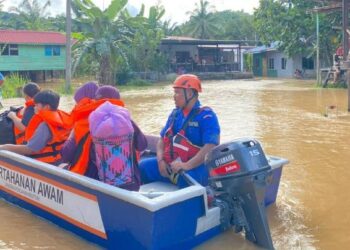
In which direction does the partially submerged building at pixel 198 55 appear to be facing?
toward the camera

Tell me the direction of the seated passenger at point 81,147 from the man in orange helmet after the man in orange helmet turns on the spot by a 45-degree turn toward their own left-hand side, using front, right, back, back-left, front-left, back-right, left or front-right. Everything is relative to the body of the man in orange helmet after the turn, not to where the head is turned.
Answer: right

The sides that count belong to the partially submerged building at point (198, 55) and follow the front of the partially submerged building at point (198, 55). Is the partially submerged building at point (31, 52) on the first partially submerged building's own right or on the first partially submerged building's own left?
on the first partially submerged building's own right

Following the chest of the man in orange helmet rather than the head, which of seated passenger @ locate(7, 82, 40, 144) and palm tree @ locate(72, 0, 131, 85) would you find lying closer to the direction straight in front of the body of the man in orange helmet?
the seated passenger

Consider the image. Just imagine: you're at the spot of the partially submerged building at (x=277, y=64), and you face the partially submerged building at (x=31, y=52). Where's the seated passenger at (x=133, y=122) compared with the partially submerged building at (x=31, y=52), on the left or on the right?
left

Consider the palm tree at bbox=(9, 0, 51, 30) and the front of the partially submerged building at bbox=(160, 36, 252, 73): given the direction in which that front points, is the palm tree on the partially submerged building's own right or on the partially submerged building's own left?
on the partially submerged building's own right

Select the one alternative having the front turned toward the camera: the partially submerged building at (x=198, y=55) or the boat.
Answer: the partially submerged building

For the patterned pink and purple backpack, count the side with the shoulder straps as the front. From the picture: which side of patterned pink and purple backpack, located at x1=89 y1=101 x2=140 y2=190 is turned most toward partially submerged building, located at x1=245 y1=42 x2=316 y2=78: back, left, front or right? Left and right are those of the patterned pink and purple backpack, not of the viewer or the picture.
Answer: front

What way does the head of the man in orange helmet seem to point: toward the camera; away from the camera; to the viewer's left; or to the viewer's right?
to the viewer's left

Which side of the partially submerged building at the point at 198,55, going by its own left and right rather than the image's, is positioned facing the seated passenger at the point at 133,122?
front

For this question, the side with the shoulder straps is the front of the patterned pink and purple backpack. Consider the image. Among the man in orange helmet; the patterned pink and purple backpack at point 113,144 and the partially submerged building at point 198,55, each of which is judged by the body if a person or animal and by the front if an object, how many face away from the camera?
1

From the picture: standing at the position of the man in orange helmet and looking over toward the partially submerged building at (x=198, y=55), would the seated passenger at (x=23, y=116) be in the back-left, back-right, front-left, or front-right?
front-left

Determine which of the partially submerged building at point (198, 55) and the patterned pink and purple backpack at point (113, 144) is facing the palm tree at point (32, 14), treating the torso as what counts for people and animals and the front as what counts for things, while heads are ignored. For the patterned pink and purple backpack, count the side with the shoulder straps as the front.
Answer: the patterned pink and purple backpack

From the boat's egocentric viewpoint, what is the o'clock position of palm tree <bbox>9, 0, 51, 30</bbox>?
The palm tree is roughly at 1 o'clock from the boat.
